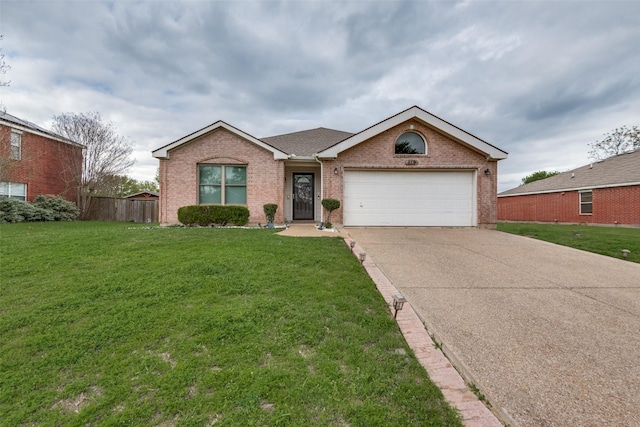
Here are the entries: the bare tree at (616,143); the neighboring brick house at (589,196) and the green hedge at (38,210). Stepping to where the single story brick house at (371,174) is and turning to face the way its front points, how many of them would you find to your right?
1

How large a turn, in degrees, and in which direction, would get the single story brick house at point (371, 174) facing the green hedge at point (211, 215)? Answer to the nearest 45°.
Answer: approximately 90° to its right

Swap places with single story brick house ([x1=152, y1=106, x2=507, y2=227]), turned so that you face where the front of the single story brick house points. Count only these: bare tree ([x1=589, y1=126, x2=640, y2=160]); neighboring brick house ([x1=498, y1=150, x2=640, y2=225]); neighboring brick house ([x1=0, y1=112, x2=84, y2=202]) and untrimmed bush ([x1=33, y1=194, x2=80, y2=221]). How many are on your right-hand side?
2

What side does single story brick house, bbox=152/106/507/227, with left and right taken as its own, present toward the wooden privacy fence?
right

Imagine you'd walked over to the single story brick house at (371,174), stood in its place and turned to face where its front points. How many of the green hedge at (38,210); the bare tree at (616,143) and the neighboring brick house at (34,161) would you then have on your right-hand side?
2

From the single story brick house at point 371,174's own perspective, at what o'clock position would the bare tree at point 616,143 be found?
The bare tree is roughly at 8 o'clock from the single story brick house.

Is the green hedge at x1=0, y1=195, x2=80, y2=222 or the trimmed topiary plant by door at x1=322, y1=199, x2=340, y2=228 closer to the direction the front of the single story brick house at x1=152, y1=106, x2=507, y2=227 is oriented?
the trimmed topiary plant by door

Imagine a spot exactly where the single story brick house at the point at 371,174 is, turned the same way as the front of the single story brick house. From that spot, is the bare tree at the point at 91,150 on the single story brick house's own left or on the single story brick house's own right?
on the single story brick house's own right

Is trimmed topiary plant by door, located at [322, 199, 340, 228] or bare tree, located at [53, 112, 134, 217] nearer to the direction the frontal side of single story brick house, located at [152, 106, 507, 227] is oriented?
the trimmed topiary plant by door

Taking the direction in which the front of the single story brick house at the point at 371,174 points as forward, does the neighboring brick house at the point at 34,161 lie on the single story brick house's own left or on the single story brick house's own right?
on the single story brick house's own right

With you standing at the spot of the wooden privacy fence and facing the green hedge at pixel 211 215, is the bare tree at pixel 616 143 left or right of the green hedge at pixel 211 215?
left

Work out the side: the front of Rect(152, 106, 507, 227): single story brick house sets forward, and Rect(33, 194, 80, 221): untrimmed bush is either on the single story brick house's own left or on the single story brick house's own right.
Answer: on the single story brick house's own right

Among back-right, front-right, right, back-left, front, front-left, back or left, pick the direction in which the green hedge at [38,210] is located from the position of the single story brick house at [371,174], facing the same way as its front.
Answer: right

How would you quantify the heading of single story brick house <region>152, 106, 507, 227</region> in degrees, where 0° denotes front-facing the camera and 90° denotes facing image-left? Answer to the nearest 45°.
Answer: approximately 0°

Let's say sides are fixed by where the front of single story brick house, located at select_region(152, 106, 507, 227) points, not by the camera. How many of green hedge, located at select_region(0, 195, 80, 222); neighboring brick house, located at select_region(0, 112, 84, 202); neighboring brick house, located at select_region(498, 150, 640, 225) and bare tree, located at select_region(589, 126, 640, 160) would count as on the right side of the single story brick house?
2
